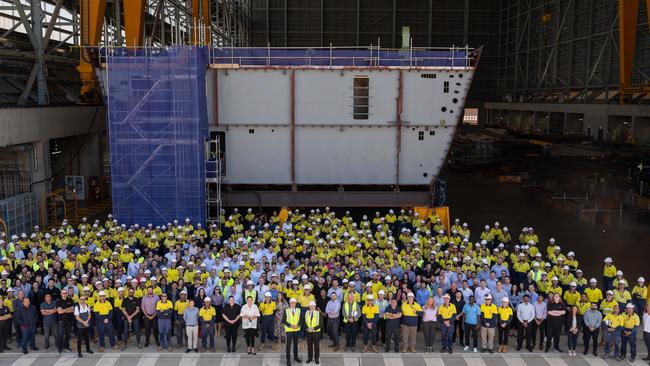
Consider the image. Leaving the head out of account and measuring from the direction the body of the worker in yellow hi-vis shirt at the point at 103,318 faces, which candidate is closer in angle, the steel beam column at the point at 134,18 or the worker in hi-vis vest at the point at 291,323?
the worker in hi-vis vest

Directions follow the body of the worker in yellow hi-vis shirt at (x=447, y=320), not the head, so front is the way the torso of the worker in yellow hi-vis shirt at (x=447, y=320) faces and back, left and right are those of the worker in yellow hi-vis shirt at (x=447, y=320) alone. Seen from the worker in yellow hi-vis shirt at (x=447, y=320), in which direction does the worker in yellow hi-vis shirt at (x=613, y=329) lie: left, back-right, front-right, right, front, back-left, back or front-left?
left

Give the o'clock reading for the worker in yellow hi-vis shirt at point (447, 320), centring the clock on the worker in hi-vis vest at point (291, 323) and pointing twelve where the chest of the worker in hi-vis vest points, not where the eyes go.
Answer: The worker in yellow hi-vis shirt is roughly at 9 o'clock from the worker in hi-vis vest.

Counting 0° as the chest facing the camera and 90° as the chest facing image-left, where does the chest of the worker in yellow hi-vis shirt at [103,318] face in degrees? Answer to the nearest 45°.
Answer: approximately 0°

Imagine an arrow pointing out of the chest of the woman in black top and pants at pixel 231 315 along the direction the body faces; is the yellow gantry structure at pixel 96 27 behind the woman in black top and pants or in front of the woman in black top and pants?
behind

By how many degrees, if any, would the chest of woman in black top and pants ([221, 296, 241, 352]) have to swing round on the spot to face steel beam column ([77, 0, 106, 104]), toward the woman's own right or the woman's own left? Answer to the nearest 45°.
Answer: approximately 180°

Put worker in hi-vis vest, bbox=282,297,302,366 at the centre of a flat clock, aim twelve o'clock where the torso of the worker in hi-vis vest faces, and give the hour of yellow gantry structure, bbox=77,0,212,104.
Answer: The yellow gantry structure is roughly at 5 o'clock from the worker in hi-vis vest.

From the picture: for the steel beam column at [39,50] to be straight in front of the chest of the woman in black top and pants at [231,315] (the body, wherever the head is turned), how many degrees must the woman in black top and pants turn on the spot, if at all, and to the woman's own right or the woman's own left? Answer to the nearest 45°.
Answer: approximately 135° to the woman's own right

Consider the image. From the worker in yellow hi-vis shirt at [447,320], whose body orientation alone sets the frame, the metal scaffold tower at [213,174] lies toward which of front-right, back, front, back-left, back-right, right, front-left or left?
back-right

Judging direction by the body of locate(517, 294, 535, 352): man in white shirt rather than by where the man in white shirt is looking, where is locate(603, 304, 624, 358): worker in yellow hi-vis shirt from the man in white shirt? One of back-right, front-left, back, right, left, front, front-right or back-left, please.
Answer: left

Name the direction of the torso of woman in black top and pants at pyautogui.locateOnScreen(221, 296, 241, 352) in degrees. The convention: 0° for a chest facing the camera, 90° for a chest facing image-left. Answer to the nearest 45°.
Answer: approximately 0°

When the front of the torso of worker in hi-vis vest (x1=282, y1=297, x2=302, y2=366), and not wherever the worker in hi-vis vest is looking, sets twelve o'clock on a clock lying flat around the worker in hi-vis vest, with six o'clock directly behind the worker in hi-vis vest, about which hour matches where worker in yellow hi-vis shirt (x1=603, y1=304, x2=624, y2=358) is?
The worker in yellow hi-vis shirt is roughly at 9 o'clock from the worker in hi-vis vest.
